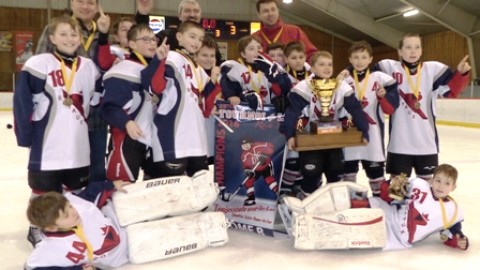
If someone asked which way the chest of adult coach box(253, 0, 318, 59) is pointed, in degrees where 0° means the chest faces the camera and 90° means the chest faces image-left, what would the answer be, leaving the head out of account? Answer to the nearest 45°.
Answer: approximately 0°

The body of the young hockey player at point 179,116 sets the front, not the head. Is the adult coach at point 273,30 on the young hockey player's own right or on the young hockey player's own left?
on the young hockey player's own left

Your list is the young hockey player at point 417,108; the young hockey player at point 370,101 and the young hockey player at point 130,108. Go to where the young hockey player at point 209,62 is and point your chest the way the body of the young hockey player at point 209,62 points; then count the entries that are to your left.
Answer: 2

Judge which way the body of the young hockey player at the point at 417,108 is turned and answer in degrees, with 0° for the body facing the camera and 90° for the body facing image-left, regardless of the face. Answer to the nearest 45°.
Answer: approximately 0°

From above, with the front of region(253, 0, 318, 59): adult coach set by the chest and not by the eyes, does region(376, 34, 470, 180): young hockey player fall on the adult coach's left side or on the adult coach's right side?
on the adult coach's left side

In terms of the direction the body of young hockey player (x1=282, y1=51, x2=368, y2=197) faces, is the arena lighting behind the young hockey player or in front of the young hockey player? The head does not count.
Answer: behind

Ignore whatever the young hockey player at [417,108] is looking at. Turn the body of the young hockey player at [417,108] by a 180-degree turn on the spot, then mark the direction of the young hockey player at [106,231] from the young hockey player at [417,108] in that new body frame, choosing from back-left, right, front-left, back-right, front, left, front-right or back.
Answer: back-left
